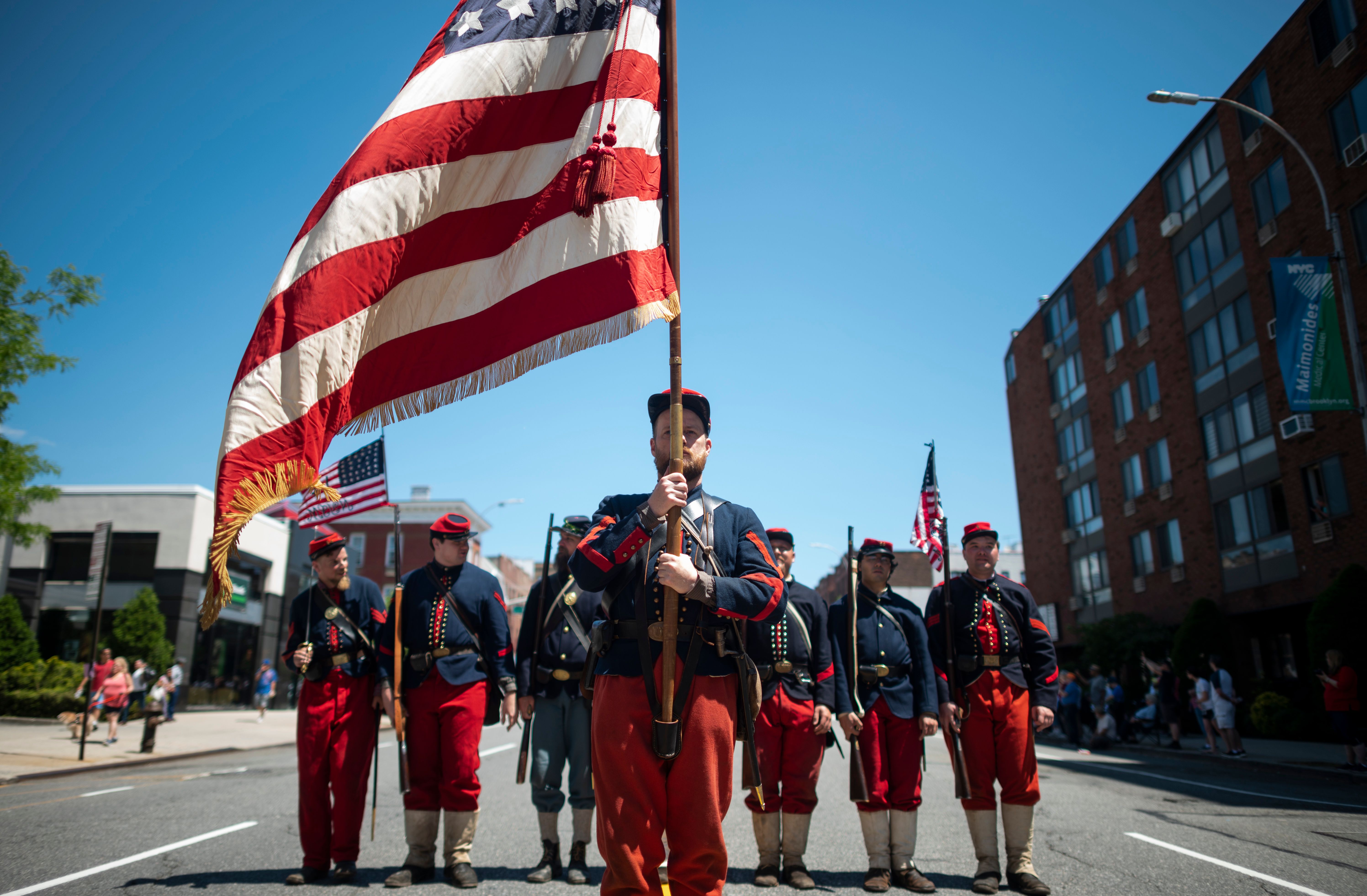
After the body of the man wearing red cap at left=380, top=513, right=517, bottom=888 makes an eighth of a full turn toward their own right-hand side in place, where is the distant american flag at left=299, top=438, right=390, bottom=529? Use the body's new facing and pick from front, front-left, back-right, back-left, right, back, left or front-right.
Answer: back-right

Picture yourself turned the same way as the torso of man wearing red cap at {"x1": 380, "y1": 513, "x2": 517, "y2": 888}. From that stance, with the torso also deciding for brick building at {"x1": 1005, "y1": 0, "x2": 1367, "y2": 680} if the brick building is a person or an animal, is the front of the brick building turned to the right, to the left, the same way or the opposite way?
to the right

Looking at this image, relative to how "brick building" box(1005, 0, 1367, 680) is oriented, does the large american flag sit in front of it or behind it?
in front

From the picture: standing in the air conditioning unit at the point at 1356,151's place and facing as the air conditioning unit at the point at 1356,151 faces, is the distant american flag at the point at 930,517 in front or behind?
in front

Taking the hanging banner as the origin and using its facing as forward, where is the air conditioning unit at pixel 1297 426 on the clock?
The air conditioning unit is roughly at 6 o'clock from the hanging banner.

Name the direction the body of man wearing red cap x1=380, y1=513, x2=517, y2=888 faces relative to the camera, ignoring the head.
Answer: toward the camera

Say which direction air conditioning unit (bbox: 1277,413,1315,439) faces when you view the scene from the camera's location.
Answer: facing the viewer and to the left of the viewer

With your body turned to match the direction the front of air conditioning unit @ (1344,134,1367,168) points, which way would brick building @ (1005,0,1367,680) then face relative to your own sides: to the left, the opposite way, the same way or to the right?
the same way

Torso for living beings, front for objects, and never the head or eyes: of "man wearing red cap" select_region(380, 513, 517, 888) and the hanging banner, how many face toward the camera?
2

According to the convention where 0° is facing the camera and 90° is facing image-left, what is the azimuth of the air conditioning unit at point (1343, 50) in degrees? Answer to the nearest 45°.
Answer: approximately 45°

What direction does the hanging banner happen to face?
toward the camera

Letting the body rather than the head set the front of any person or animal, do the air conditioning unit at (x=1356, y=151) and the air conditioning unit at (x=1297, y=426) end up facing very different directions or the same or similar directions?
same or similar directions
